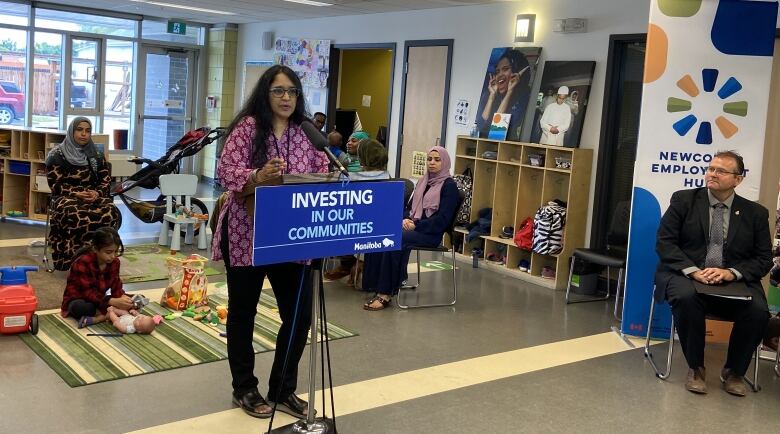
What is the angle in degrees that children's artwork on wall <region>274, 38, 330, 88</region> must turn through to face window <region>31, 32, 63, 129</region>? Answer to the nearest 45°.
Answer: approximately 90° to its right

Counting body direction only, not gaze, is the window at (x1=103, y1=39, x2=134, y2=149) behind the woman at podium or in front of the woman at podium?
behind

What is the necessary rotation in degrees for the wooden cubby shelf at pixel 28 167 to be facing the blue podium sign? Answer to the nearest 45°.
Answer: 0° — it already faces it

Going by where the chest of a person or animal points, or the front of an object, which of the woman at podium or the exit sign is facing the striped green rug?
the exit sign

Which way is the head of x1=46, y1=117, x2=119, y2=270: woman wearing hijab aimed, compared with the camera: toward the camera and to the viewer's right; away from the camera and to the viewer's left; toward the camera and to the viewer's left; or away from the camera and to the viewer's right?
toward the camera and to the viewer's right

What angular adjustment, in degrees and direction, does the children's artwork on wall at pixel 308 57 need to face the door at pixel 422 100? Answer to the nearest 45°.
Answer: approximately 45° to its left

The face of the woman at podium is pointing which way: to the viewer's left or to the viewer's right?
to the viewer's right

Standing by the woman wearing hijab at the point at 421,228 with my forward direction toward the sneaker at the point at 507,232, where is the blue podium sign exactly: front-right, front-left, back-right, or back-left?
back-right

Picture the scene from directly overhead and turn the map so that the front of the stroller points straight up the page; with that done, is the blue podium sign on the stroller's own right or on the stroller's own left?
on the stroller's own left

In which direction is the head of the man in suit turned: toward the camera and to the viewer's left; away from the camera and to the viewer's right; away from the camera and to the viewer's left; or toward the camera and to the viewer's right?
toward the camera and to the viewer's left
